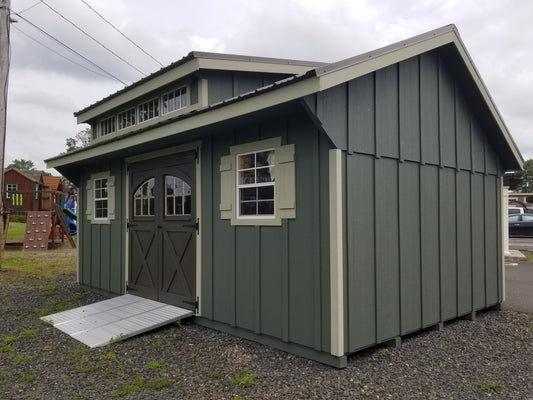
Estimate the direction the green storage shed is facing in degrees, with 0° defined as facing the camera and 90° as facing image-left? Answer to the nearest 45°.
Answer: approximately 45°

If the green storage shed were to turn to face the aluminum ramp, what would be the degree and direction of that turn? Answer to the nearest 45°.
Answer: approximately 45° to its right

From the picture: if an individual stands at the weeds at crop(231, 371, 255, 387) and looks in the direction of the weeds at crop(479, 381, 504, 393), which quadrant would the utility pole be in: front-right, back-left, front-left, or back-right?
back-left

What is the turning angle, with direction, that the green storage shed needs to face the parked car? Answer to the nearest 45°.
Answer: approximately 180°
